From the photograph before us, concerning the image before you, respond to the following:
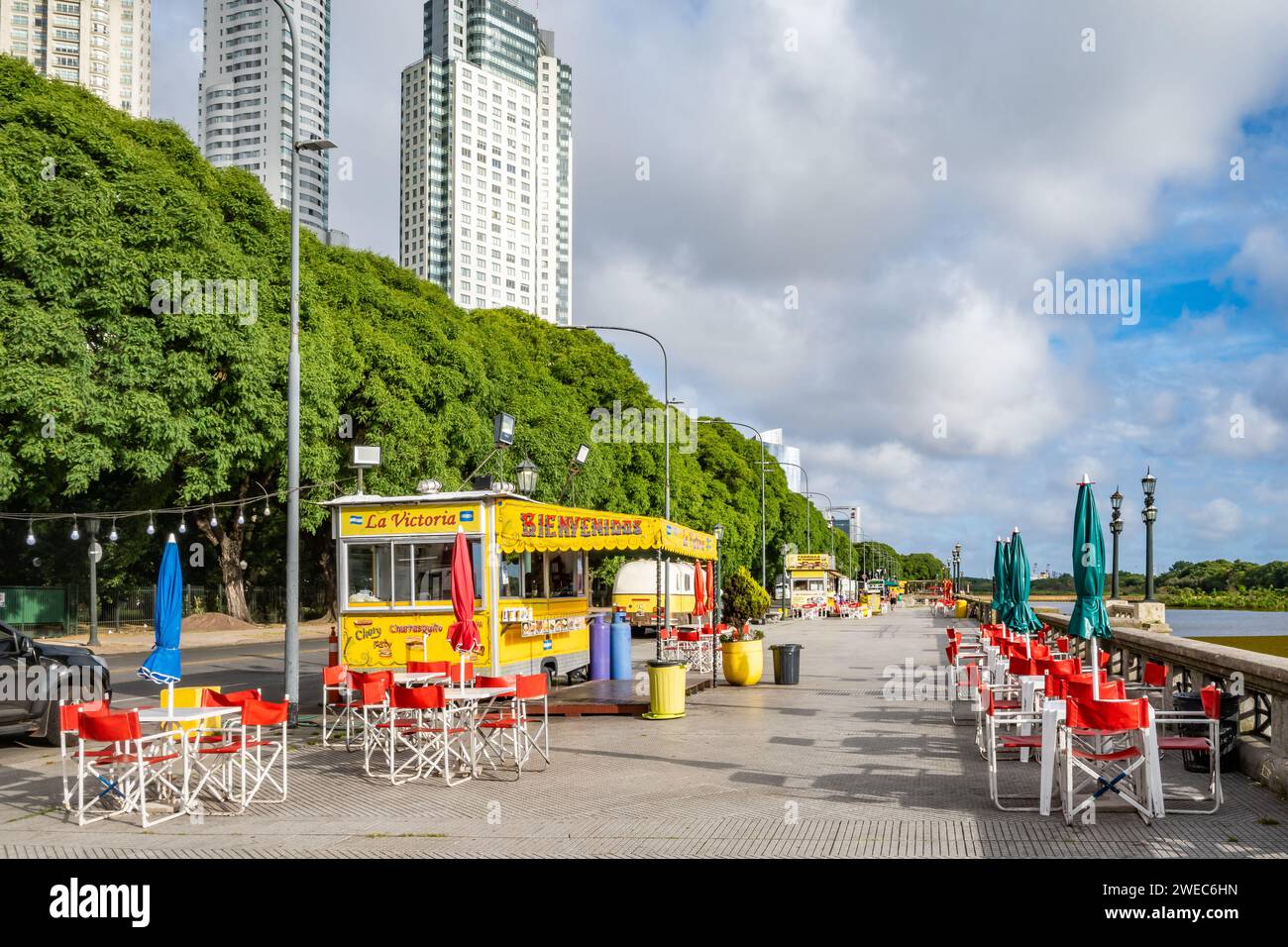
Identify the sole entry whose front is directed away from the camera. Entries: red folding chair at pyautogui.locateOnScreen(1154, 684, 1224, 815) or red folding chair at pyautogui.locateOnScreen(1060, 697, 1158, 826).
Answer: red folding chair at pyautogui.locateOnScreen(1060, 697, 1158, 826)

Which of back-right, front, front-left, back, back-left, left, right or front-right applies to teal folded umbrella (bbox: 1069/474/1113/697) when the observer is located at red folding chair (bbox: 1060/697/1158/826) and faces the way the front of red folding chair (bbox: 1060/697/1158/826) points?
front

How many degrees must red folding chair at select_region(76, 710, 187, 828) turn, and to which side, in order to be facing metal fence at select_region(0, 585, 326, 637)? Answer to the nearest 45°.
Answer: approximately 45° to its left

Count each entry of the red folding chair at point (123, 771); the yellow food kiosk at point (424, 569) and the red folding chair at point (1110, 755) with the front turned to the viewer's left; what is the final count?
0

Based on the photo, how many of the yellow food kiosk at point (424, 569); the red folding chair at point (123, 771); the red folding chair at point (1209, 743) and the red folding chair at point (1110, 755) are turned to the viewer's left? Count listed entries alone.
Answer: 1

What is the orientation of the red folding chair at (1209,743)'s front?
to the viewer's left

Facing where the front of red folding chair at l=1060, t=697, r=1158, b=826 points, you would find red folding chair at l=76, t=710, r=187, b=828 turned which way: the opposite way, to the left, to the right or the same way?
the same way

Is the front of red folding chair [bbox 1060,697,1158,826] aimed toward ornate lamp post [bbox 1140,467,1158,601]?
yes

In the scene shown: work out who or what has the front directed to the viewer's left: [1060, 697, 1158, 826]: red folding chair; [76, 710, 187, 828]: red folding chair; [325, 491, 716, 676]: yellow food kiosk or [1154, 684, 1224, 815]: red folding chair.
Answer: [1154, 684, 1224, 815]: red folding chair

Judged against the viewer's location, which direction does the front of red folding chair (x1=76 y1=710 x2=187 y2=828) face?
facing away from the viewer and to the right of the viewer

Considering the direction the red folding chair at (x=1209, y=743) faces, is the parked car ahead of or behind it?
ahead

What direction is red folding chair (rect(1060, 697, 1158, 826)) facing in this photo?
away from the camera

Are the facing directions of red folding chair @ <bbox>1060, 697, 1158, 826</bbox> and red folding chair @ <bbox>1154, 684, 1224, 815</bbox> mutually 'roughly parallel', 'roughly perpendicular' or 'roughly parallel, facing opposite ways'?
roughly perpendicular
